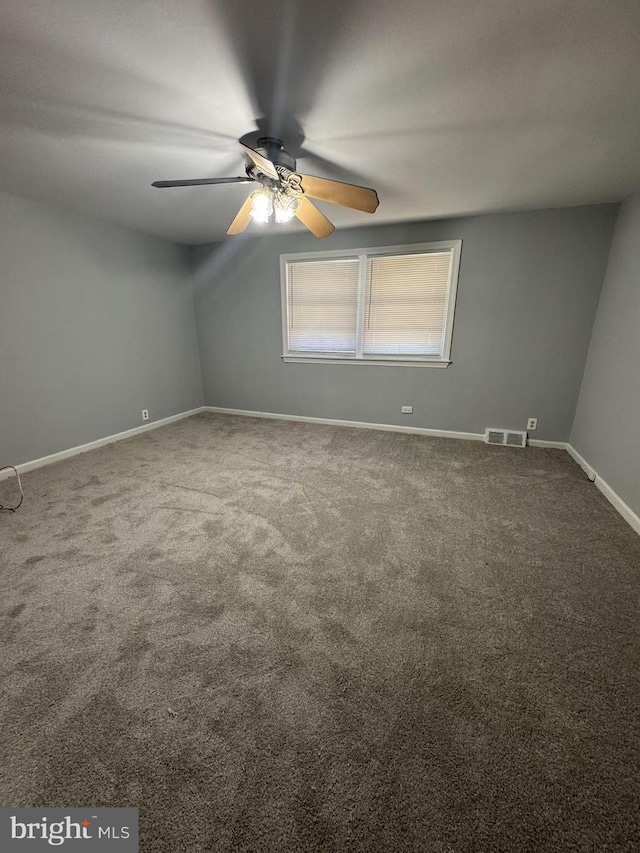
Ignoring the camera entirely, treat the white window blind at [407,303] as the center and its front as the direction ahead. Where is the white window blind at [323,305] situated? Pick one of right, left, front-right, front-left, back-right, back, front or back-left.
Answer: right

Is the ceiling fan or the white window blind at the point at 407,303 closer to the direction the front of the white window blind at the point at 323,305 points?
the ceiling fan

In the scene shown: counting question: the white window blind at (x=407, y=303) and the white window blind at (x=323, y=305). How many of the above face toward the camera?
2

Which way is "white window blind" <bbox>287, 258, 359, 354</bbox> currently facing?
toward the camera

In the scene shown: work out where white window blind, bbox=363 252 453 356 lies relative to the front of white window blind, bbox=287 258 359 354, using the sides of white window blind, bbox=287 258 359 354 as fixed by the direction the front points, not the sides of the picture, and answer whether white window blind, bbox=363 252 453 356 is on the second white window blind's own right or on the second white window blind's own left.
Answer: on the second white window blind's own left

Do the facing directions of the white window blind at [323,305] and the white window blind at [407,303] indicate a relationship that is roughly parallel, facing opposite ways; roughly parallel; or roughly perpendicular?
roughly parallel

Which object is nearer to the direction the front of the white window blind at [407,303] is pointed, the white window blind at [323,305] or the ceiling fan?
the ceiling fan

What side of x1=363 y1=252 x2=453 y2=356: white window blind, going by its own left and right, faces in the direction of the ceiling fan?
front
